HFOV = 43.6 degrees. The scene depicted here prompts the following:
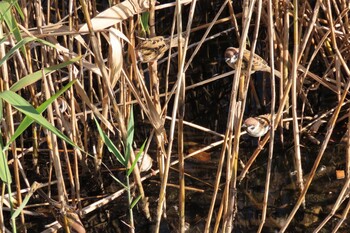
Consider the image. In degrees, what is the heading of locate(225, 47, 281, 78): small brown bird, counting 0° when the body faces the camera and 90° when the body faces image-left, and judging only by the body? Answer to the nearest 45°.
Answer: approximately 90°

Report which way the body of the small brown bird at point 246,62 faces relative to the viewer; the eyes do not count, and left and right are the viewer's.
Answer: facing to the left of the viewer
